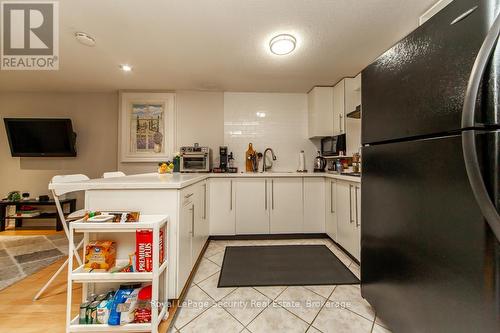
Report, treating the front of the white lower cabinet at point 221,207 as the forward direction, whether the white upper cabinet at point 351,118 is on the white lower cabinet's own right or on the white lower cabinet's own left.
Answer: on the white lower cabinet's own left

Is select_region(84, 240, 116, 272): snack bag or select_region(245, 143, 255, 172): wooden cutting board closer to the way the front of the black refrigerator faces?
the snack bag

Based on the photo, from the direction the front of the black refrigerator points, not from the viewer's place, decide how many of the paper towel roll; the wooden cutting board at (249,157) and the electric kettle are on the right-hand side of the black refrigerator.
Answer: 3

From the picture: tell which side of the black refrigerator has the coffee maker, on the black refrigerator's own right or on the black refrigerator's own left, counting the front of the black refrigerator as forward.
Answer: on the black refrigerator's own right

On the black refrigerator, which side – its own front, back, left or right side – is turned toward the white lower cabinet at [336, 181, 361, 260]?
right

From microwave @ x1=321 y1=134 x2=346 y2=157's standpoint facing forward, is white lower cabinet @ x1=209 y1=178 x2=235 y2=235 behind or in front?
in front

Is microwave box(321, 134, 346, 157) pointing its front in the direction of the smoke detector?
yes

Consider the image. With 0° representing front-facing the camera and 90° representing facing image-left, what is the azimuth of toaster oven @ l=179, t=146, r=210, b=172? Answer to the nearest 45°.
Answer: approximately 0°

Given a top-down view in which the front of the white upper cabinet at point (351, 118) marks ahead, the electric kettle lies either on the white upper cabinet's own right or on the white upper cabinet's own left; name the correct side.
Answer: on the white upper cabinet's own right

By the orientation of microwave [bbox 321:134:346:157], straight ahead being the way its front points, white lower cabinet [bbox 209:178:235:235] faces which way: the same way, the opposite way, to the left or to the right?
to the left

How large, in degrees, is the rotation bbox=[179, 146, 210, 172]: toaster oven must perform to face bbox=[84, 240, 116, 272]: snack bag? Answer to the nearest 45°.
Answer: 0° — it already faces it

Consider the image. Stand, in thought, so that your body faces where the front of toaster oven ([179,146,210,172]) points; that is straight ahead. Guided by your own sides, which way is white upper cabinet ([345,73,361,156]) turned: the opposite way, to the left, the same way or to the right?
to the right

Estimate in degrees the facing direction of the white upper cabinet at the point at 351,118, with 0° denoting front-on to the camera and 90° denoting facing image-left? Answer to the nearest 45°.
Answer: approximately 45°

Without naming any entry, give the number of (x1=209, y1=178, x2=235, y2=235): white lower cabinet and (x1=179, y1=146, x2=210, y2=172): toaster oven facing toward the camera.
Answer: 2
